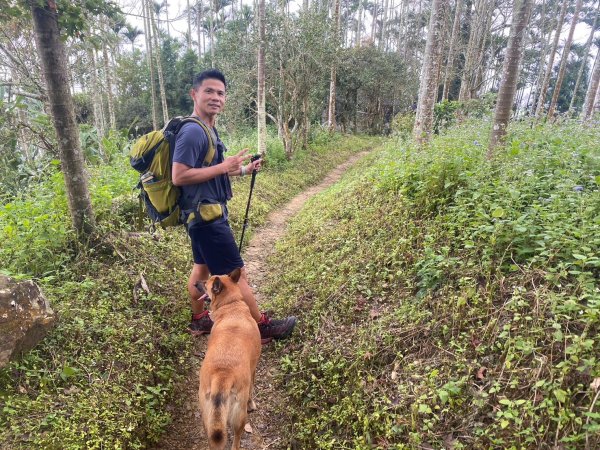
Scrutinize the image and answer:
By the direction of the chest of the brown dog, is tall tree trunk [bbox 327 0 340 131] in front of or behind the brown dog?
in front

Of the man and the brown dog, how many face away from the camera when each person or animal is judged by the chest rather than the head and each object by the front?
1

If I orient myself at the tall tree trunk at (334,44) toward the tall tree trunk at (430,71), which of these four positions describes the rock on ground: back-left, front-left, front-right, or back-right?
front-right

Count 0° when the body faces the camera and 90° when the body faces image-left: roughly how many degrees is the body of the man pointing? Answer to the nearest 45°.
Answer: approximately 270°

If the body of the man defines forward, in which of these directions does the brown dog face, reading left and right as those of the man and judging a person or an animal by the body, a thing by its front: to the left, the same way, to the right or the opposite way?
to the left

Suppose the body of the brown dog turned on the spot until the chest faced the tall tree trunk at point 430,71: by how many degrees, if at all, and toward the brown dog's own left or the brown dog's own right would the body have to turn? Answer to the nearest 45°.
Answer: approximately 45° to the brown dog's own right

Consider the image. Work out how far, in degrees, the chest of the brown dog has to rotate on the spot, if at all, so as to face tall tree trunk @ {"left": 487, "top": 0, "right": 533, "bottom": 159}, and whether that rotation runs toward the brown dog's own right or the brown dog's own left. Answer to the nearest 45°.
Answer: approximately 45° to the brown dog's own right

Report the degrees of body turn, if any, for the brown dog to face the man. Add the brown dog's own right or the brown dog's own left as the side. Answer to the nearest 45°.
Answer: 0° — it already faces them

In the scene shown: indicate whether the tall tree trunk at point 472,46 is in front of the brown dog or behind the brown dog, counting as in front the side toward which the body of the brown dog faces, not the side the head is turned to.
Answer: in front

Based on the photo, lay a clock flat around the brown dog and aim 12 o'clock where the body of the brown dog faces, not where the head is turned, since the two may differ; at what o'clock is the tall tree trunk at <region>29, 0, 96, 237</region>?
The tall tree trunk is roughly at 11 o'clock from the brown dog.

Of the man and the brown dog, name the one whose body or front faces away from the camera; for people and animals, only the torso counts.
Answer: the brown dog

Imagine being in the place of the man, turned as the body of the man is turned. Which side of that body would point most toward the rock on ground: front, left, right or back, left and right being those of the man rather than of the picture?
back

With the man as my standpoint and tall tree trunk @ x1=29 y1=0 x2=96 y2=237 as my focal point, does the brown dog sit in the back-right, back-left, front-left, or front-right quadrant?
back-left

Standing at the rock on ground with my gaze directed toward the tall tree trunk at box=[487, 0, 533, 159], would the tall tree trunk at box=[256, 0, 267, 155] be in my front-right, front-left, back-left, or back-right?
front-left

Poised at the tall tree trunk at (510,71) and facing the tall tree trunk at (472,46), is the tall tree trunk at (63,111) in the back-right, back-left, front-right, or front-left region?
back-left

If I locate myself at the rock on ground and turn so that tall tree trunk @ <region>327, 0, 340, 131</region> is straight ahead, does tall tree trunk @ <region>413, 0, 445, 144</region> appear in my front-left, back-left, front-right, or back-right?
front-right

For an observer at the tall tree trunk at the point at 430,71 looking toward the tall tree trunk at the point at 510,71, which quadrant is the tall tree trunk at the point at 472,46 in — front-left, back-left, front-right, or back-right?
back-left

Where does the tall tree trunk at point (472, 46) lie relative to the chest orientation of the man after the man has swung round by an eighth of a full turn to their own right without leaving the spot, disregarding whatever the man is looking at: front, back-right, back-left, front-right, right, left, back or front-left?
left

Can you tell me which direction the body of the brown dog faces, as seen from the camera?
away from the camera
